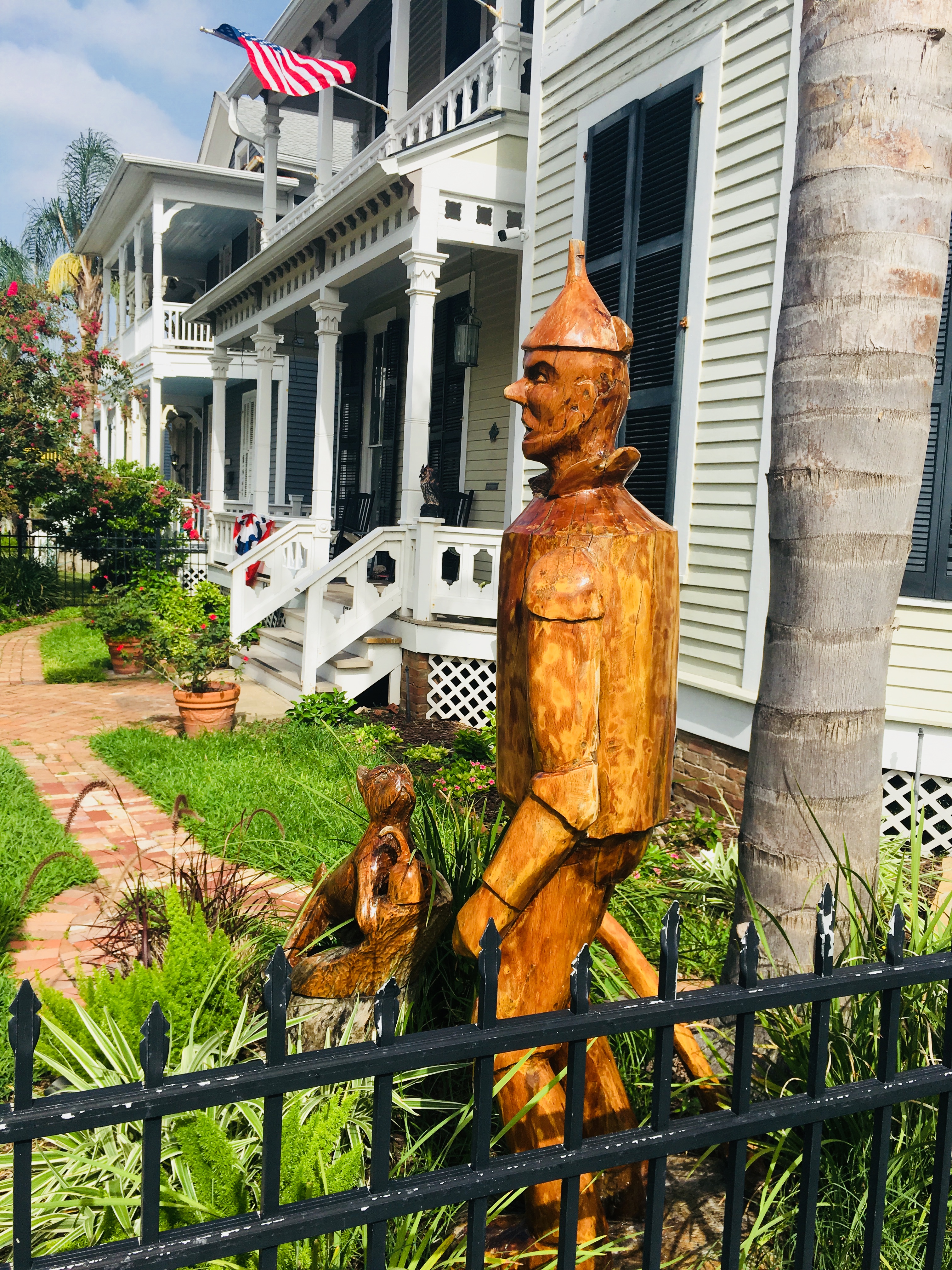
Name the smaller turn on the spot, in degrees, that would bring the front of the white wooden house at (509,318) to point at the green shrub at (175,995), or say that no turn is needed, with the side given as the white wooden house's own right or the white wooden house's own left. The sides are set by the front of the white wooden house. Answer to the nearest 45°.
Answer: approximately 45° to the white wooden house's own left

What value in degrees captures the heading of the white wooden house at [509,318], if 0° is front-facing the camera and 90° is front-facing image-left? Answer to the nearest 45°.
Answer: approximately 45°

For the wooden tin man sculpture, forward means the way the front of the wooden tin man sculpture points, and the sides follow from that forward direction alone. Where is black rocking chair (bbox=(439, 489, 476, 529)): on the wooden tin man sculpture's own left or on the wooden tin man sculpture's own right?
on the wooden tin man sculpture's own right

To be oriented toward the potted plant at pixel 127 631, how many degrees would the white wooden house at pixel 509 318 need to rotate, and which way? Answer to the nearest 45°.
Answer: approximately 90° to its right

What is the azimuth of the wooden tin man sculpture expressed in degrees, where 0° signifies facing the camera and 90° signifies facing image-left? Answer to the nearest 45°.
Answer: approximately 90°

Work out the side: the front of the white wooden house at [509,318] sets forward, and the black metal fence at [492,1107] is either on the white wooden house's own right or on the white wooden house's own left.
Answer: on the white wooden house's own left

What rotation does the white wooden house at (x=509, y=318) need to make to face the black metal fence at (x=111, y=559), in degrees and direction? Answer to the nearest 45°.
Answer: approximately 90° to its right

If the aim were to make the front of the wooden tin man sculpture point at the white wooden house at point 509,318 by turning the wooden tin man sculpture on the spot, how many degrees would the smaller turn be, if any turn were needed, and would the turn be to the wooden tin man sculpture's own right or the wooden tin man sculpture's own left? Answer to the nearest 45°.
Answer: approximately 90° to the wooden tin man sculpture's own right
